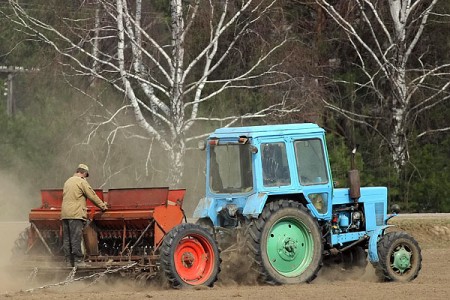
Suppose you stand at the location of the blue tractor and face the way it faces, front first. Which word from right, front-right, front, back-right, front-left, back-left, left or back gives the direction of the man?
back-left

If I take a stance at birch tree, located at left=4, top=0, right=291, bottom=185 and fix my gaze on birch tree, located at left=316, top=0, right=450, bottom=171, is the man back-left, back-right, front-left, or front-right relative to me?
back-right

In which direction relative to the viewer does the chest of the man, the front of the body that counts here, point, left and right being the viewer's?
facing away from the viewer and to the right of the viewer

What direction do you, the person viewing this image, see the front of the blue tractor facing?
facing away from the viewer and to the right of the viewer

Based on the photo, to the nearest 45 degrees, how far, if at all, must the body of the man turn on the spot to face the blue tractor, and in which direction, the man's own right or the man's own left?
approximately 45° to the man's own right

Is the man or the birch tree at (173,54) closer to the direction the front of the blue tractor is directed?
the birch tree
